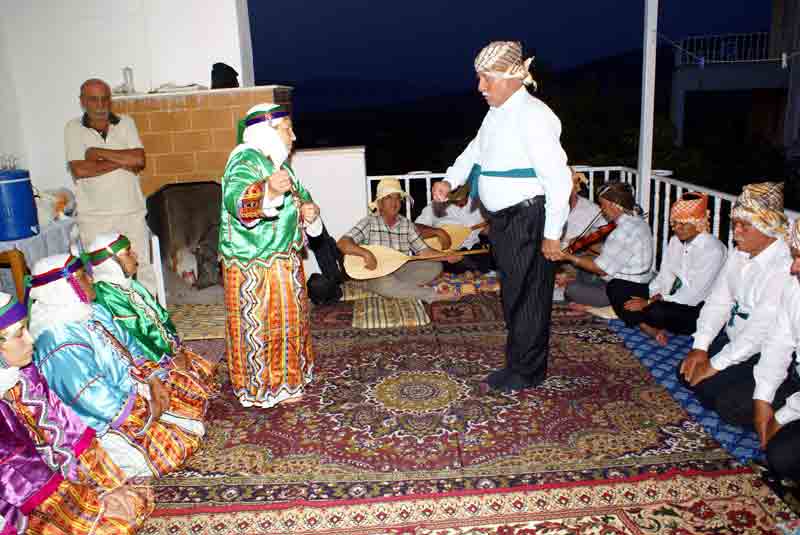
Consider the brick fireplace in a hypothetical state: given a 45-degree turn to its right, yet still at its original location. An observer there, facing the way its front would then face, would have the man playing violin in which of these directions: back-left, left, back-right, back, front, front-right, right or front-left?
left

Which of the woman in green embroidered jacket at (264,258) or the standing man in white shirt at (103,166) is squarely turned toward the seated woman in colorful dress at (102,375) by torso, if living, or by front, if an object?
the standing man in white shirt

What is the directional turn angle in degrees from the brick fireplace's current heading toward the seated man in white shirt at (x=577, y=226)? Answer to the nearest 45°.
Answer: approximately 90° to its left

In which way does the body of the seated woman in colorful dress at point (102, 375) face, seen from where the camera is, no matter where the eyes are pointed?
to the viewer's right

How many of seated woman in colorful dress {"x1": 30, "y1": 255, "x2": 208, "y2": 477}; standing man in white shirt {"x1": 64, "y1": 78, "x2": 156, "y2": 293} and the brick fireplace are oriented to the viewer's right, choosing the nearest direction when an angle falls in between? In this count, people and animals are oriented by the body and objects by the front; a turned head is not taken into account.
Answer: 1

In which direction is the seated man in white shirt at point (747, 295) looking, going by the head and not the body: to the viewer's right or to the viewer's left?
to the viewer's left

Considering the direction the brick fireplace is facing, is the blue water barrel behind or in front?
in front

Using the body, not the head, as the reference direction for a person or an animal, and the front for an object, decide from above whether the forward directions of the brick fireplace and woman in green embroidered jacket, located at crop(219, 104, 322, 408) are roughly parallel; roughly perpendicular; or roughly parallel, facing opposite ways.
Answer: roughly perpendicular

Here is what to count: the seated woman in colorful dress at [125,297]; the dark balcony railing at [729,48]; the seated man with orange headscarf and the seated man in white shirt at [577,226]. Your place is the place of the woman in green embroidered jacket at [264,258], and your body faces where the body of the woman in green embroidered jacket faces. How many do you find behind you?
1

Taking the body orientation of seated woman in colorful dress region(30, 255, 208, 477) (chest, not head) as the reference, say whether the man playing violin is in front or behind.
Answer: in front

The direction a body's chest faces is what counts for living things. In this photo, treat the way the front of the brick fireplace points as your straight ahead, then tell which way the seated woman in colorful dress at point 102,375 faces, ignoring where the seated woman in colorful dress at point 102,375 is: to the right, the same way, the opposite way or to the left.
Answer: to the left

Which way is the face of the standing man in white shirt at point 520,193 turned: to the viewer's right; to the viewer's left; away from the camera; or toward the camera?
to the viewer's left
